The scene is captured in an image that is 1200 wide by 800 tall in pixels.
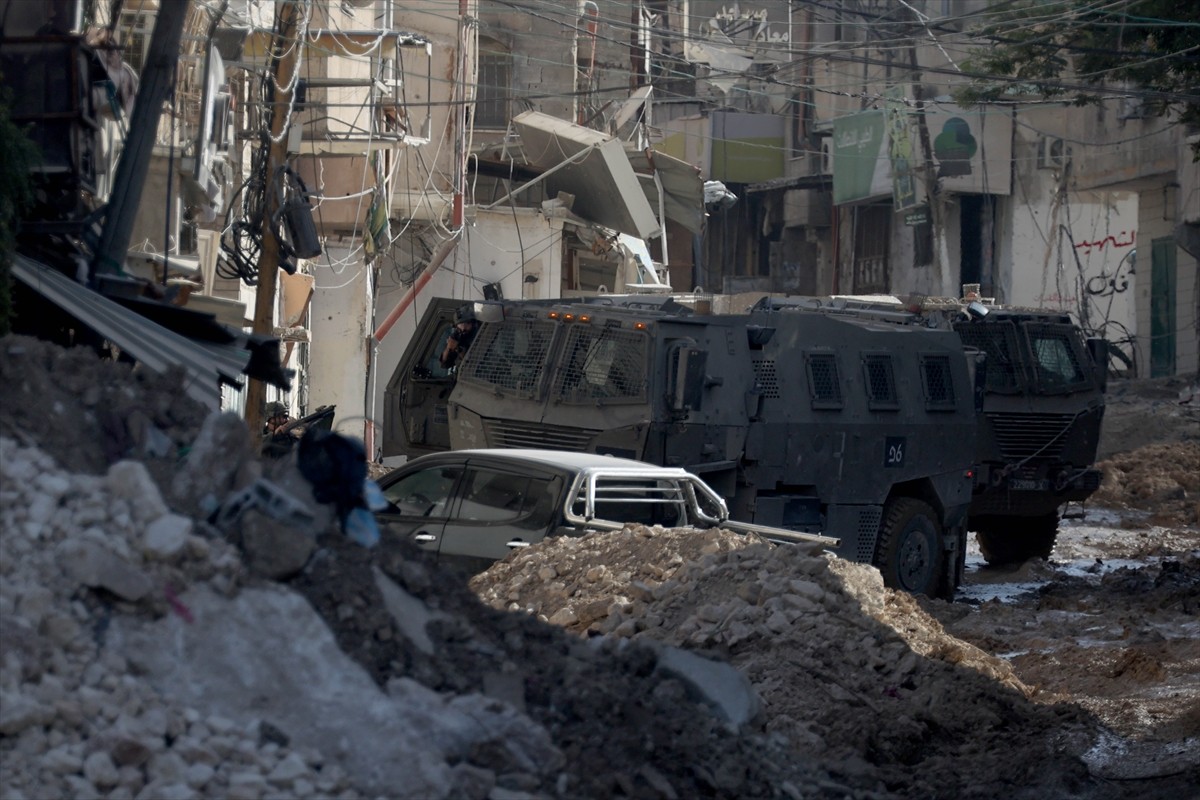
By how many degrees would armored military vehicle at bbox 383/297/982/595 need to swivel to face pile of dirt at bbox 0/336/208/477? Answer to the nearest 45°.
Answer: approximately 45° to its left

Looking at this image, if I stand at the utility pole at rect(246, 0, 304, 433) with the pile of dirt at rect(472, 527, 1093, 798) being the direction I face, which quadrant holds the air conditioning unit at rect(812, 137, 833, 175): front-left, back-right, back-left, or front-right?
back-left

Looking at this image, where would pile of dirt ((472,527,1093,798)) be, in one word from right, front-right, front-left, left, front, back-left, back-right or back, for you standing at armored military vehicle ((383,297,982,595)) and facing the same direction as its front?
front-left

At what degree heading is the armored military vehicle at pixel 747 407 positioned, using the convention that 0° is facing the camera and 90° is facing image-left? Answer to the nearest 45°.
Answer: approximately 45°
